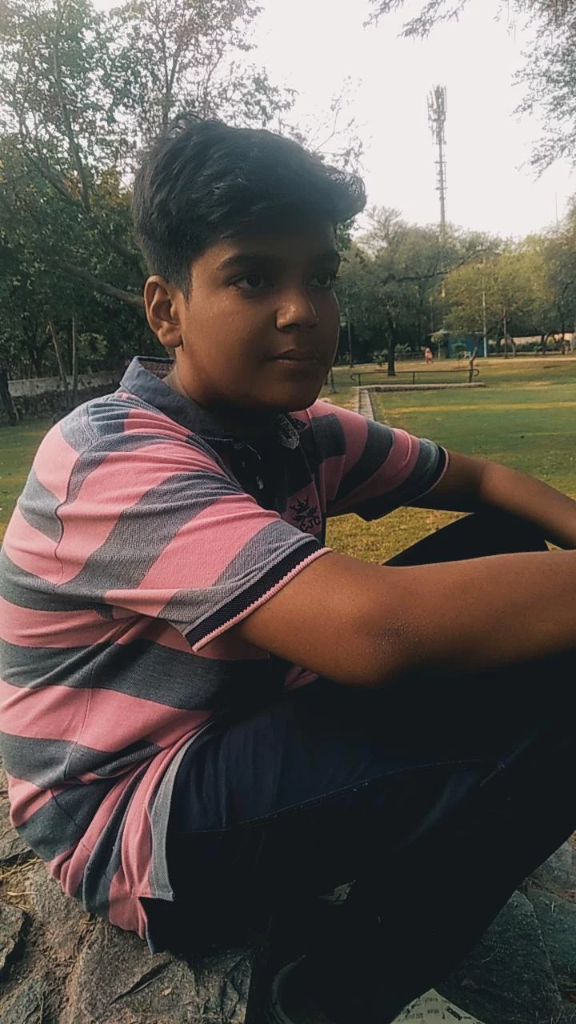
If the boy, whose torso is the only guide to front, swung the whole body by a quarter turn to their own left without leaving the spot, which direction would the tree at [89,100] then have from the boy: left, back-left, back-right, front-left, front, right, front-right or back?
front-left

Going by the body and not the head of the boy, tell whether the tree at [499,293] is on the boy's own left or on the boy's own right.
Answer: on the boy's own left

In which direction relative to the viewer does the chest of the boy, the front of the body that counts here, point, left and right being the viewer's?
facing the viewer and to the right of the viewer

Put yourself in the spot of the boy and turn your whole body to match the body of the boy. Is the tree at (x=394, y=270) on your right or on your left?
on your left

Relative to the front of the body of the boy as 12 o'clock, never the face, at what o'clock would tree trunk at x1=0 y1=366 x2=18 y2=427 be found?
The tree trunk is roughly at 7 o'clock from the boy.

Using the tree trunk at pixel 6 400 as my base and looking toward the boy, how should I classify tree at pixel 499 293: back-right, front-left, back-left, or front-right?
back-left

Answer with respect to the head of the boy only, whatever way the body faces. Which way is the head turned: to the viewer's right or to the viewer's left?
to the viewer's right

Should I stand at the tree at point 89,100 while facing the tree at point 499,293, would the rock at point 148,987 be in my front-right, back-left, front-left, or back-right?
back-right

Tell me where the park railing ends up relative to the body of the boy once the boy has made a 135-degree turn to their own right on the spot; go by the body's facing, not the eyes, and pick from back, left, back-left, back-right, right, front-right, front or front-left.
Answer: right
